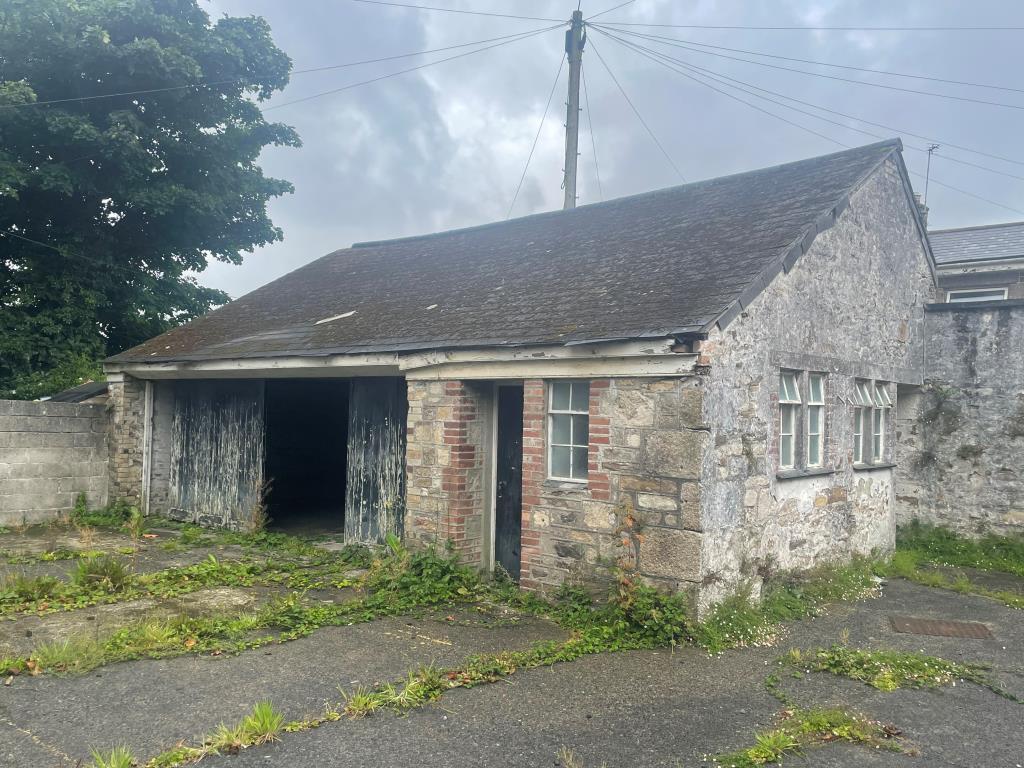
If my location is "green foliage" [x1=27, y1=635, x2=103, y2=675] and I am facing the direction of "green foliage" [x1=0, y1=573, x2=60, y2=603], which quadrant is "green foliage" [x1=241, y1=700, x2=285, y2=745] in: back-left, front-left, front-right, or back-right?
back-right

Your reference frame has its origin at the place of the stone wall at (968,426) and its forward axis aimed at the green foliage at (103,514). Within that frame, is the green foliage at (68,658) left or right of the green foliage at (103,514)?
left

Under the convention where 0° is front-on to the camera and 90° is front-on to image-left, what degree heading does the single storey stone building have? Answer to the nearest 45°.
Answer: approximately 45°

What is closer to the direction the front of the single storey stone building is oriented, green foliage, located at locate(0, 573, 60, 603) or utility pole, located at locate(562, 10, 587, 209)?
the green foliage

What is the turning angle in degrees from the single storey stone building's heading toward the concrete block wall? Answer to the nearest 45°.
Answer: approximately 45° to its right

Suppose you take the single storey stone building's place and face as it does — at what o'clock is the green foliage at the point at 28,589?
The green foliage is roughly at 1 o'clock from the single storey stone building.

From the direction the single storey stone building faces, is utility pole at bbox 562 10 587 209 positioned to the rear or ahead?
to the rear

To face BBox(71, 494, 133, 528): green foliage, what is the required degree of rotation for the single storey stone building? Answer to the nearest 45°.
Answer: approximately 90° to its right

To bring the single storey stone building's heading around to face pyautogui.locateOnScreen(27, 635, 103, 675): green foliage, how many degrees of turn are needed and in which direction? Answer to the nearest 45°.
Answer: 0° — it already faces it

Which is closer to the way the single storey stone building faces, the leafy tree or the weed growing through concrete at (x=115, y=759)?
the weed growing through concrete

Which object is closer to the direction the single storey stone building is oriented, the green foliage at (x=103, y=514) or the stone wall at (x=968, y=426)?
the green foliage

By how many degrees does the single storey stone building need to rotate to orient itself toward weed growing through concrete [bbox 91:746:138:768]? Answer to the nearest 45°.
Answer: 0° — it already faces it
